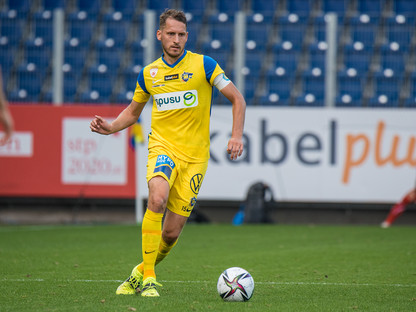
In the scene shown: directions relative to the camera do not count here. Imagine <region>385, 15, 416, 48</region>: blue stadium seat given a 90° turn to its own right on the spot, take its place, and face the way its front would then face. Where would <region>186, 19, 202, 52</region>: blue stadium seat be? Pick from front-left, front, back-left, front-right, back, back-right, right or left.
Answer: front

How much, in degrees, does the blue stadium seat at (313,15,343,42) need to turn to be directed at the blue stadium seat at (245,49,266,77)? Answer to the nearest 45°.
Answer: approximately 90° to its right

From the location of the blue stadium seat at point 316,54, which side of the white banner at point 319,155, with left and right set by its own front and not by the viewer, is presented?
back

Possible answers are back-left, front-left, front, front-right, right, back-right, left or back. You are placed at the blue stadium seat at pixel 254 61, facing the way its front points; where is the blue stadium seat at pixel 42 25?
right

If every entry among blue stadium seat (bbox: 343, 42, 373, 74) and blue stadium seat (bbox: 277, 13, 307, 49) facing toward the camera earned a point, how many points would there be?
2

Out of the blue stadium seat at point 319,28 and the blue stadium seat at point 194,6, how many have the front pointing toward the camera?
2

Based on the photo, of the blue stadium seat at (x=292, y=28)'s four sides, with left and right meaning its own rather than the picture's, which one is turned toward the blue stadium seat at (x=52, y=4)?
right

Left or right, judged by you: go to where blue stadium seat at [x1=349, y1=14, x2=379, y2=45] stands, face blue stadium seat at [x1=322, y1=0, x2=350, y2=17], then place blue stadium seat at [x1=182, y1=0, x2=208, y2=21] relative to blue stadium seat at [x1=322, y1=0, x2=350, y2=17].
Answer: left

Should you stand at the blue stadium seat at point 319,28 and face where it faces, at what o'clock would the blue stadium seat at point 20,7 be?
the blue stadium seat at point 20,7 is roughly at 3 o'clock from the blue stadium seat at point 319,28.

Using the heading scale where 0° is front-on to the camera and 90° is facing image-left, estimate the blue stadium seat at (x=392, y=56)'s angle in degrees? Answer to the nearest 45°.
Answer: approximately 0°

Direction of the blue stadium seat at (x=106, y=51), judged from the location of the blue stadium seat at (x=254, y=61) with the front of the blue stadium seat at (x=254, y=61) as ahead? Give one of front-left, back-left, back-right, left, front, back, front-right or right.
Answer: right
